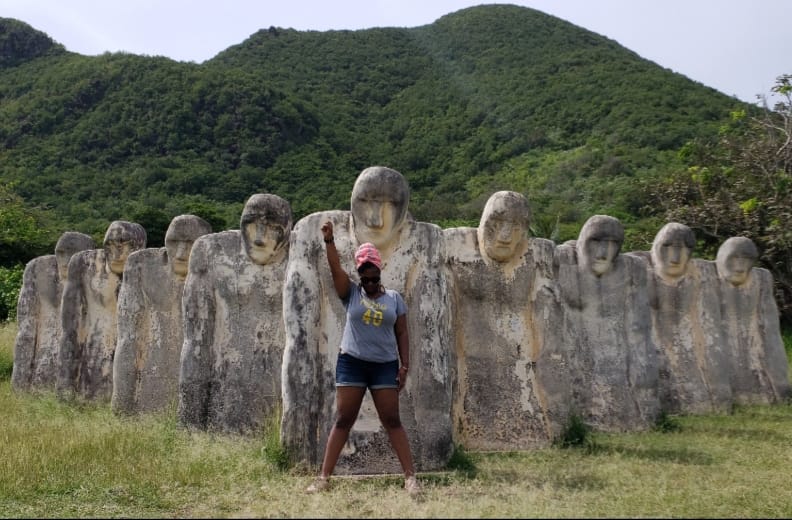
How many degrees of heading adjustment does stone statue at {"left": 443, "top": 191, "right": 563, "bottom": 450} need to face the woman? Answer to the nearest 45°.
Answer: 0° — it already faces them

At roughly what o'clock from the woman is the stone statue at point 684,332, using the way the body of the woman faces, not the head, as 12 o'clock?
The stone statue is roughly at 7 o'clock from the woman.

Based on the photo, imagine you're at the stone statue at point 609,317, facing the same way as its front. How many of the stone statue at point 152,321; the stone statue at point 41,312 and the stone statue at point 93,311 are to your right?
3

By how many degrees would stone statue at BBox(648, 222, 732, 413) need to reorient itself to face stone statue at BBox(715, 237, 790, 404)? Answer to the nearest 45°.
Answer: approximately 135° to its left

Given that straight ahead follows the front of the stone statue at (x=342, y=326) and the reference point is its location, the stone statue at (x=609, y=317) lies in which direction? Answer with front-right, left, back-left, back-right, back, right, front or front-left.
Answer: back-left

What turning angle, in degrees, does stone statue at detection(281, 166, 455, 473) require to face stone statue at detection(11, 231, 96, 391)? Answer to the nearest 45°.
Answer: approximately 135° to its right
